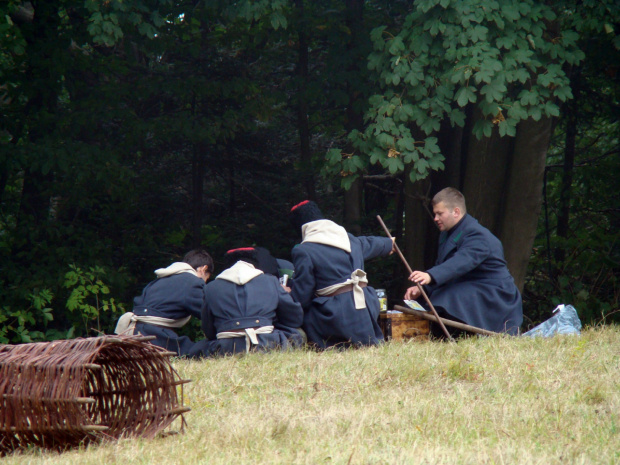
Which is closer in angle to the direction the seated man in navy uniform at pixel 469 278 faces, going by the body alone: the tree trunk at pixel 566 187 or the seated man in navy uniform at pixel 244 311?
the seated man in navy uniform

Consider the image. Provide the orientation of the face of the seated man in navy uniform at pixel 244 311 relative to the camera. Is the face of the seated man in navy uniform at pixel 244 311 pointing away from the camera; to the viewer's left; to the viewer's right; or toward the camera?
away from the camera

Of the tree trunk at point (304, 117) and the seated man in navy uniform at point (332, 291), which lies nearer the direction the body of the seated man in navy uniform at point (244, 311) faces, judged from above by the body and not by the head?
the tree trunk

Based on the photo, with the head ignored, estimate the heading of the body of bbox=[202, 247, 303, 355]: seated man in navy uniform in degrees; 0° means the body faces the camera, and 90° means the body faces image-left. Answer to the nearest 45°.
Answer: approximately 180°

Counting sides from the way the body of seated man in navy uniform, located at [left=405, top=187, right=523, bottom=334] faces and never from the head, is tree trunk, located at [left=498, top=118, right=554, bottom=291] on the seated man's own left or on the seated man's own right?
on the seated man's own right

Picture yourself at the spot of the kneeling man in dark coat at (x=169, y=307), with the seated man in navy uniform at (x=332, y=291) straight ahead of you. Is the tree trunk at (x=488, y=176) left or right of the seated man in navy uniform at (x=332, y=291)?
left

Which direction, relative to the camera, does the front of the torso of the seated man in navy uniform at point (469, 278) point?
to the viewer's left

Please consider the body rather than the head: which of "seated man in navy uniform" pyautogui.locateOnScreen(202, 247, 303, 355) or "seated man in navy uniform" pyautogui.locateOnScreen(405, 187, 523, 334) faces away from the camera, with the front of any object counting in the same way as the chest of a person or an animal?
"seated man in navy uniform" pyautogui.locateOnScreen(202, 247, 303, 355)

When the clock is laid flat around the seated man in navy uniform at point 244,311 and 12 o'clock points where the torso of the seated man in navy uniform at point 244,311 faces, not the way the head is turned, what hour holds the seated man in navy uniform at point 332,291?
the seated man in navy uniform at point 332,291 is roughly at 2 o'clock from the seated man in navy uniform at point 244,311.

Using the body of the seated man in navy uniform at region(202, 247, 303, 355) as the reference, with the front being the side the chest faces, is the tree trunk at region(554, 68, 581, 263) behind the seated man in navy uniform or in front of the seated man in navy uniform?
in front

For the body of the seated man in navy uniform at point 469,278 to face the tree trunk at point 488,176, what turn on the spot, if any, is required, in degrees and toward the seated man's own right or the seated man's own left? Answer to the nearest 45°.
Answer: approximately 90° to the seated man's own right

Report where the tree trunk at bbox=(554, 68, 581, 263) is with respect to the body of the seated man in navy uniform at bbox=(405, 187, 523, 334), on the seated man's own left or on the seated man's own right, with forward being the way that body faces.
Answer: on the seated man's own right

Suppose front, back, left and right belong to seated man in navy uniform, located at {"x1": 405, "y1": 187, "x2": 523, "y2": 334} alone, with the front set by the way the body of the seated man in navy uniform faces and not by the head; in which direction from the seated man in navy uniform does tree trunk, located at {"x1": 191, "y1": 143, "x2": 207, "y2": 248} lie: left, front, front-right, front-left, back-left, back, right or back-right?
front-right

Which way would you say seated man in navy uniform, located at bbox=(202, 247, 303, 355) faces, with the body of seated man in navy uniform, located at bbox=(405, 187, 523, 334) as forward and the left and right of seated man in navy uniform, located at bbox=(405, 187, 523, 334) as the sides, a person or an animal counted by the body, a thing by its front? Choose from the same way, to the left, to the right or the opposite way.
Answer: to the right

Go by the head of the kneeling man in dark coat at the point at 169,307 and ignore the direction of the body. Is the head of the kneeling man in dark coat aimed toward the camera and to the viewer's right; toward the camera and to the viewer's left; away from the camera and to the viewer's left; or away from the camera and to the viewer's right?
away from the camera and to the viewer's right

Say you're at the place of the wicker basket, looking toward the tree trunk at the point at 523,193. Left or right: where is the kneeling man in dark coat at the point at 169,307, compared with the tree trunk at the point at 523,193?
left

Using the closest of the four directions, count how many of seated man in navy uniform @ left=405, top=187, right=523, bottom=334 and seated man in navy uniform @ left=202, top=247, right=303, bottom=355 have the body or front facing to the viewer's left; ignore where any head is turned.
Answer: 1

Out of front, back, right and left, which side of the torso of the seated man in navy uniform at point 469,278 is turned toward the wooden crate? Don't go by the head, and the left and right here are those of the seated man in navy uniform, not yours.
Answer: front

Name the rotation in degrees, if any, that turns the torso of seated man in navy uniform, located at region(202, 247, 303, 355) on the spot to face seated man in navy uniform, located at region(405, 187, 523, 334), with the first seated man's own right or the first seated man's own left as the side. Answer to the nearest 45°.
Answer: approximately 90° to the first seated man's own right
